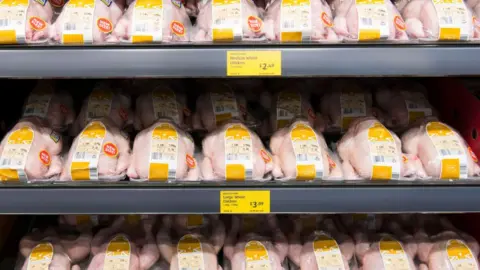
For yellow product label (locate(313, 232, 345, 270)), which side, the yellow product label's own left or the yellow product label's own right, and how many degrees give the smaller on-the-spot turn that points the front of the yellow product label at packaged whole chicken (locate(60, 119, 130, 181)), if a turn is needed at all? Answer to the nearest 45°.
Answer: approximately 45° to the yellow product label's own right

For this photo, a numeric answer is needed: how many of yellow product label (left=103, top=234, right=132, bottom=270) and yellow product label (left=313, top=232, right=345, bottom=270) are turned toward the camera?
2
